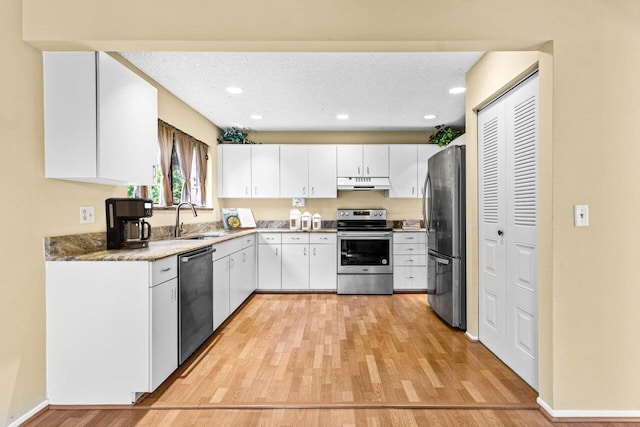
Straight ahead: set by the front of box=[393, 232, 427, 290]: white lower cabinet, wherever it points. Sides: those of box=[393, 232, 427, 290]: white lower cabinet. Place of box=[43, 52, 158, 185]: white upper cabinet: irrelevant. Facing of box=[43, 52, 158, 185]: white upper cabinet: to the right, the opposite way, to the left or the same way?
to the left

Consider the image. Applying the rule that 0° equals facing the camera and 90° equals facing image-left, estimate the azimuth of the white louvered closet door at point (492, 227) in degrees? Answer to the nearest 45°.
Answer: approximately 45°

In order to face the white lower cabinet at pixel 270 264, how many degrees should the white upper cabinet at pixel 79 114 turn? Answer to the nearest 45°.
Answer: approximately 90° to its left

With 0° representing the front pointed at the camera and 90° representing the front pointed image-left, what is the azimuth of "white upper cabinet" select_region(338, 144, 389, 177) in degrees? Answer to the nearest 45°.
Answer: approximately 0°

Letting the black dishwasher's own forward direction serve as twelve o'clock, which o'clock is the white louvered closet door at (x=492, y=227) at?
The white louvered closet door is roughly at 11 o'clock from the black dishwasher.

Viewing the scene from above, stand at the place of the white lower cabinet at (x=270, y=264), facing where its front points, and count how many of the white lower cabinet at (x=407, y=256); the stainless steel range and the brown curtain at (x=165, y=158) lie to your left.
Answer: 2

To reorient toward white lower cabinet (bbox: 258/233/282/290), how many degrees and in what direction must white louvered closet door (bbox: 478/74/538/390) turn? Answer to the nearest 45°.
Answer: approximately 45° to its right

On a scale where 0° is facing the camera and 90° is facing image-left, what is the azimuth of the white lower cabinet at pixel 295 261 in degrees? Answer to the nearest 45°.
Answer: approximately 0°
